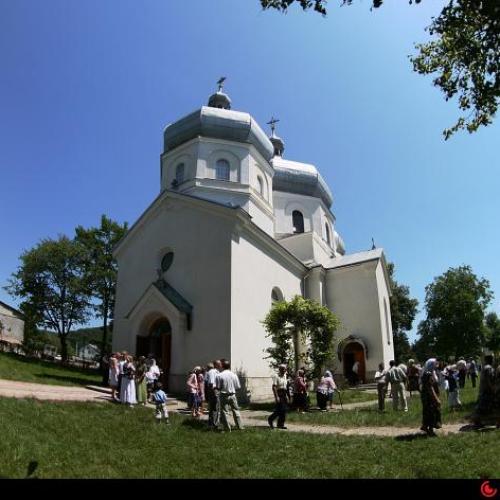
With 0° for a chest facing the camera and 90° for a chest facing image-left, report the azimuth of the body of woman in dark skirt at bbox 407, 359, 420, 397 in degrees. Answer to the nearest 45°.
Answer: approximately 180°

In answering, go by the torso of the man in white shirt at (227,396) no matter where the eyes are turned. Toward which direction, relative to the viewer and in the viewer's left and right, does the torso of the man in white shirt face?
facing away from the viewer

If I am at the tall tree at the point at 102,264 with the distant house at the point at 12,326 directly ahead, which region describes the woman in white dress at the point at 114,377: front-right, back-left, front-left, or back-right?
back-left

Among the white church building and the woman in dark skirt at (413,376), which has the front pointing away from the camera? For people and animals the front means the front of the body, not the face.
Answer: the woman in dark skirt

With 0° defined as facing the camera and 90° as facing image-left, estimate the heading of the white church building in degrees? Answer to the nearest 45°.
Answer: approximately 45°

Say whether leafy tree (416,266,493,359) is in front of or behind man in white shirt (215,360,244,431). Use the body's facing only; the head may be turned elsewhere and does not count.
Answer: in front

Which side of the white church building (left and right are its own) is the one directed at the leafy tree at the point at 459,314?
back

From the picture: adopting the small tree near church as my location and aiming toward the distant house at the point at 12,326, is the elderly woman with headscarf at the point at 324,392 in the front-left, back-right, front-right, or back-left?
back-left

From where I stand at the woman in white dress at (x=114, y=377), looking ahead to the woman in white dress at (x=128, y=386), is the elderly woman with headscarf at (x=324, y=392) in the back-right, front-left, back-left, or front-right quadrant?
front-left

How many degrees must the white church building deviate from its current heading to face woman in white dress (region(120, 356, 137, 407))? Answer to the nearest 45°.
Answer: approximately 45° to its left

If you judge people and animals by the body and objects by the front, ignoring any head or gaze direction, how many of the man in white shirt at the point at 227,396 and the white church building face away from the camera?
1
